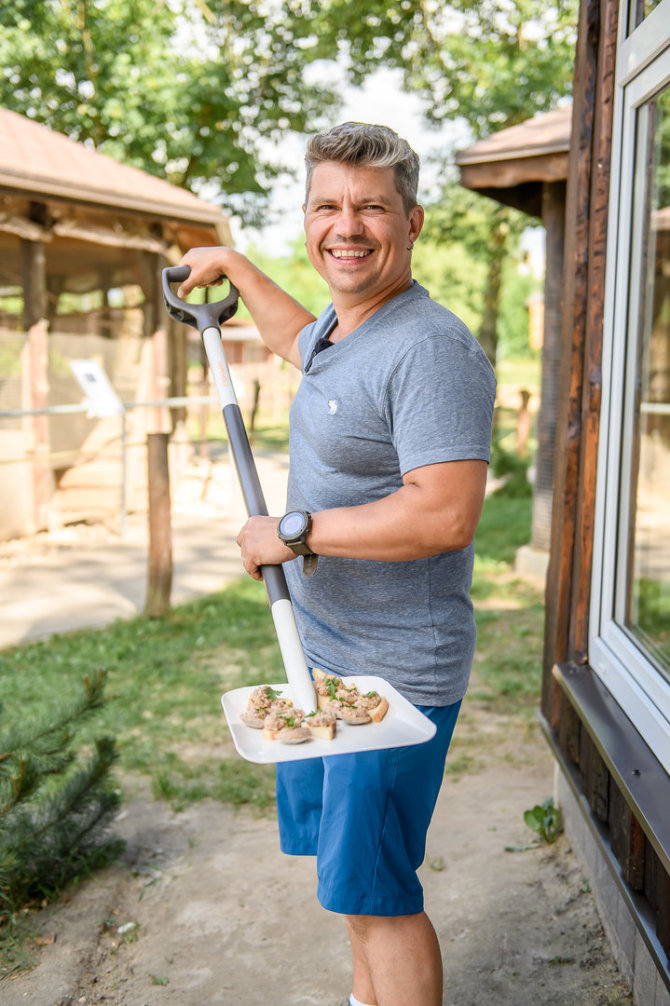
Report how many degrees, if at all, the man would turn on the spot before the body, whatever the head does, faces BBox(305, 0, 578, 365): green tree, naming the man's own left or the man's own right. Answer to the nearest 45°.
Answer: approximately 135° to the man's own right

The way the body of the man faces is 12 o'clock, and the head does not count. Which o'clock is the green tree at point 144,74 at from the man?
The green tree is roughly at 4 o'clock from the man.

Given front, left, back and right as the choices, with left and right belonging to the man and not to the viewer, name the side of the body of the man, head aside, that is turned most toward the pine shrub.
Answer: right

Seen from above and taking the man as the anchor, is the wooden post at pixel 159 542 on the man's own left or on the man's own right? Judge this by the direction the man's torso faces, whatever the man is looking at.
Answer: on the man's own right
